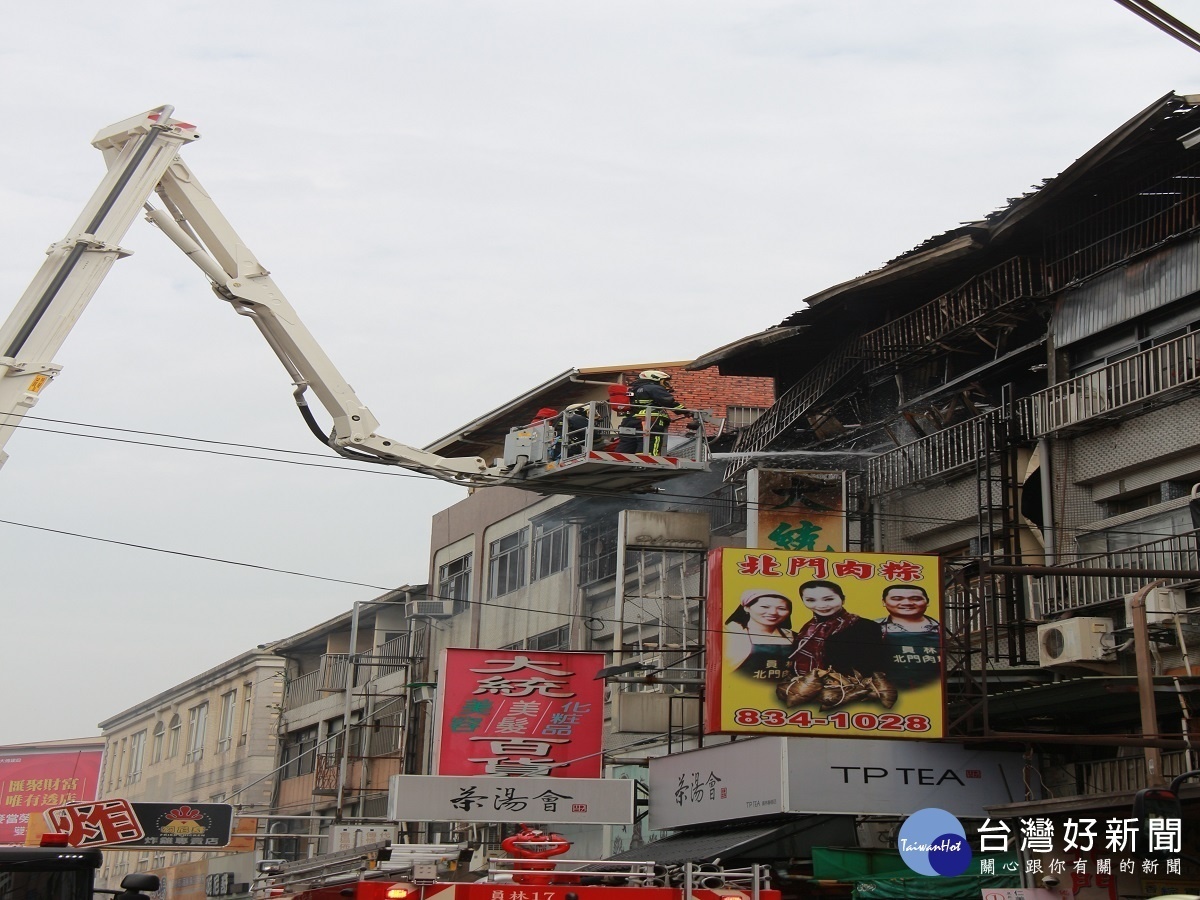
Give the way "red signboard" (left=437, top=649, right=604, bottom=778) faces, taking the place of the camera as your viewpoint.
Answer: facing the viewer

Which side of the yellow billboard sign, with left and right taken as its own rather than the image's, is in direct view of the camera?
front

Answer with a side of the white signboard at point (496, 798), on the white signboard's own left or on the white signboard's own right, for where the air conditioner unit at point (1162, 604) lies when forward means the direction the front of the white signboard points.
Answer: on the white signboard's own left

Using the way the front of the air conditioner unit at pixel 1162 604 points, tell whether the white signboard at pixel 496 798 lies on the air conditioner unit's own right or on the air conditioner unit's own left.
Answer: on the air conditioner unit's own right

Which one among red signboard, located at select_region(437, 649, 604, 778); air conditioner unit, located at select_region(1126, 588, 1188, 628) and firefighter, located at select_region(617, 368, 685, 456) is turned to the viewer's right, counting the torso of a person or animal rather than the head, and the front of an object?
the firefighter

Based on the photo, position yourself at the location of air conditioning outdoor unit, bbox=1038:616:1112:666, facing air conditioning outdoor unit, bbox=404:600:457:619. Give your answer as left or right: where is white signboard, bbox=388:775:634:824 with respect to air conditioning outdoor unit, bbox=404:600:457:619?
left

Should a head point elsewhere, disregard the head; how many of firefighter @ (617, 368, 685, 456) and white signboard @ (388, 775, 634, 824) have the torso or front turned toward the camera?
1

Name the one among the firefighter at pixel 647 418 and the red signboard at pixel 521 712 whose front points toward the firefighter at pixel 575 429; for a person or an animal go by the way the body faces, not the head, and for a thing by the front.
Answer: the red signboard

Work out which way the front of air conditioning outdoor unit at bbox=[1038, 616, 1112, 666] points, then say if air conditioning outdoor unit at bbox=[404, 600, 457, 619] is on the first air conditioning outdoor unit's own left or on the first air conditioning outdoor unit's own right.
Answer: on the first air conditioning outdoor unit's own right

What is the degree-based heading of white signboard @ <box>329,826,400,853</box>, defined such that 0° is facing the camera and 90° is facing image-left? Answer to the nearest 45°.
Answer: approximately 0°

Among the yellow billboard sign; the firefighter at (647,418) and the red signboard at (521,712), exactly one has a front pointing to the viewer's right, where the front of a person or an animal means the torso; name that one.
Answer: the firefighter

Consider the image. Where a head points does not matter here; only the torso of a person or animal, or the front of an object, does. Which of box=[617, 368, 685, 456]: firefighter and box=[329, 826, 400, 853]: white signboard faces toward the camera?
the white signboard

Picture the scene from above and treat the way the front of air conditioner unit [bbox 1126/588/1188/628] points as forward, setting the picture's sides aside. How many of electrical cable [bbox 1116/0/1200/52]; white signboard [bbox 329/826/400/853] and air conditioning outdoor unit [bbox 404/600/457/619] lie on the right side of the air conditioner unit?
2
